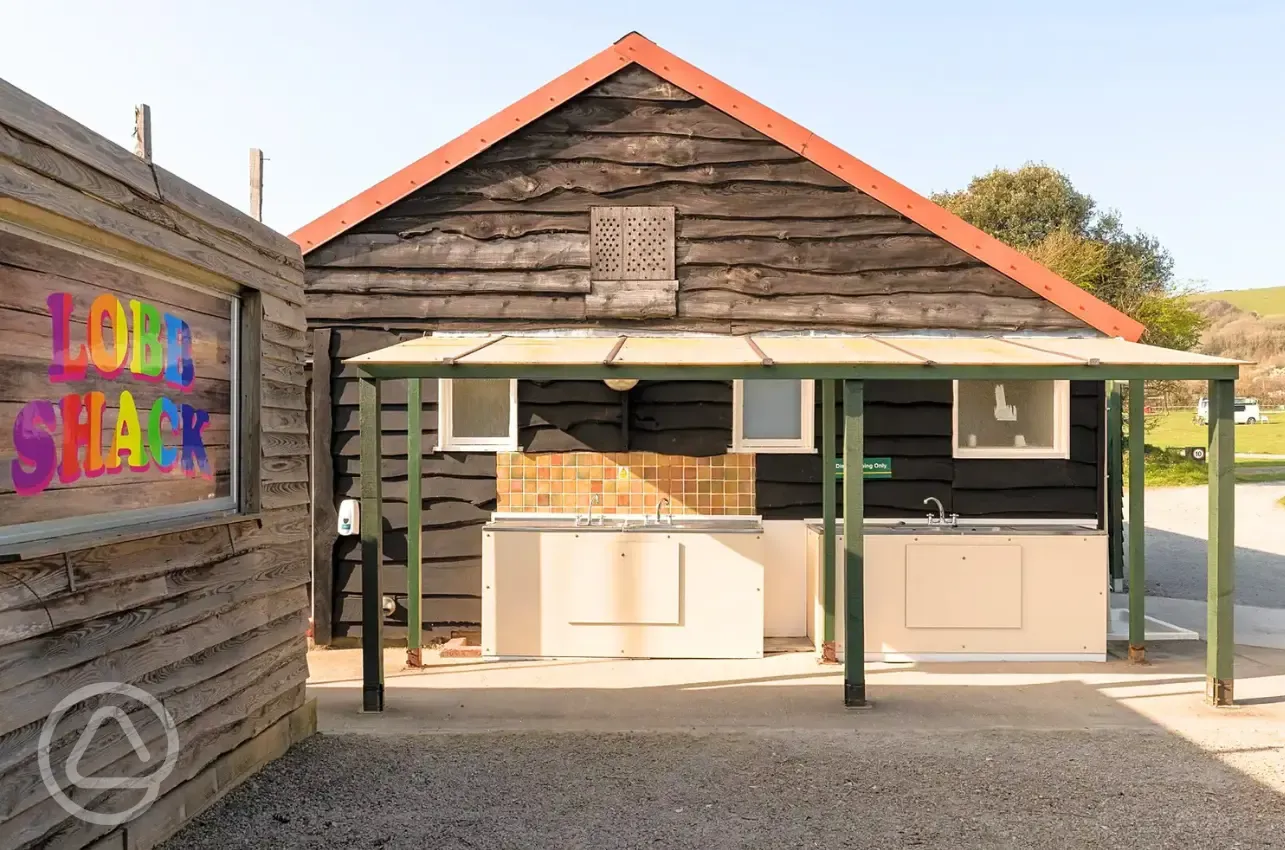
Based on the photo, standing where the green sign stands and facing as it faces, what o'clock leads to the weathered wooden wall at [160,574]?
The weathered wooden wall is roughly at 1 o'clock from the green sign.

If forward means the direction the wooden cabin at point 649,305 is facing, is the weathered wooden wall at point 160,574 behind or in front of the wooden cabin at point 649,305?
in front

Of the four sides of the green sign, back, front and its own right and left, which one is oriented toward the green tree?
back

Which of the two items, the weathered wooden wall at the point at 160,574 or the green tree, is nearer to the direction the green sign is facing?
the weathered wooden wall

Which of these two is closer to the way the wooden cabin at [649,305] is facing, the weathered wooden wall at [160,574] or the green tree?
the weathered wooden wall

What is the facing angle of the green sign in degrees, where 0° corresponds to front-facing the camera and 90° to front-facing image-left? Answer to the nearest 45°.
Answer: approximately 0°

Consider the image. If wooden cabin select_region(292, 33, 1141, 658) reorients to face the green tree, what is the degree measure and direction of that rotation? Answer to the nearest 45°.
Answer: approximately 135° to its left

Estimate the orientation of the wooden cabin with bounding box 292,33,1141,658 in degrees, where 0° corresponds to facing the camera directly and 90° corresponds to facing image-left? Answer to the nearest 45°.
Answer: approximately 0°
